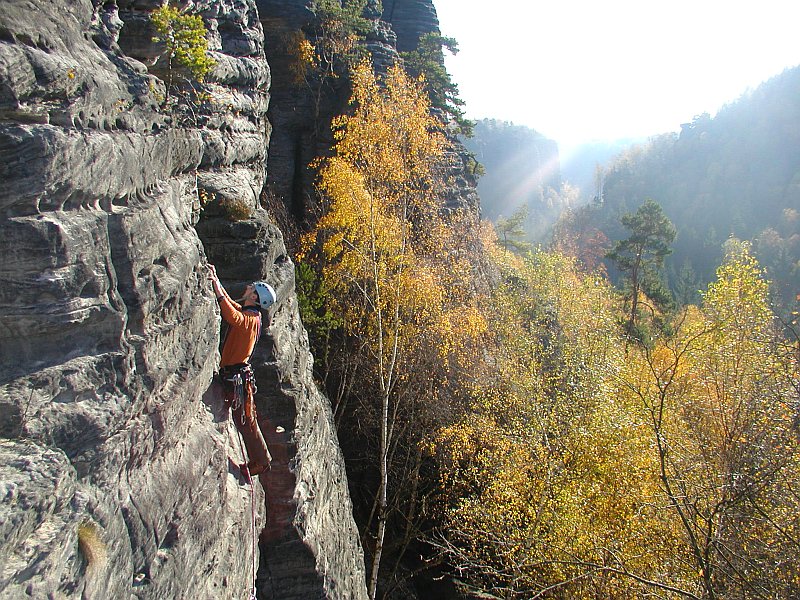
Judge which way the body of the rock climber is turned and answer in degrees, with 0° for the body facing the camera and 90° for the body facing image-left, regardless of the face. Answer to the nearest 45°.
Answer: approximately 90°

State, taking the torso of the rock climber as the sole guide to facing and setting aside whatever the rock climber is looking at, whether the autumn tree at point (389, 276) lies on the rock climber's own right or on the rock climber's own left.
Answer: on the rock climber's own right

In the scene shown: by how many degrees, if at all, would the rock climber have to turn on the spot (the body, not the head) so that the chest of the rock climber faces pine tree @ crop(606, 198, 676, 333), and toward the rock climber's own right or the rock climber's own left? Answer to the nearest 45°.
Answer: approximately 135° to the rock climber's own right

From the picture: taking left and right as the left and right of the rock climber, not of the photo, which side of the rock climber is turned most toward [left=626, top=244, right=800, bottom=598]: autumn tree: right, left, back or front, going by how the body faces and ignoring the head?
back

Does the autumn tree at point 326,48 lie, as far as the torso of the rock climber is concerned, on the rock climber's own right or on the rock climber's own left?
on the rock climber's own right
